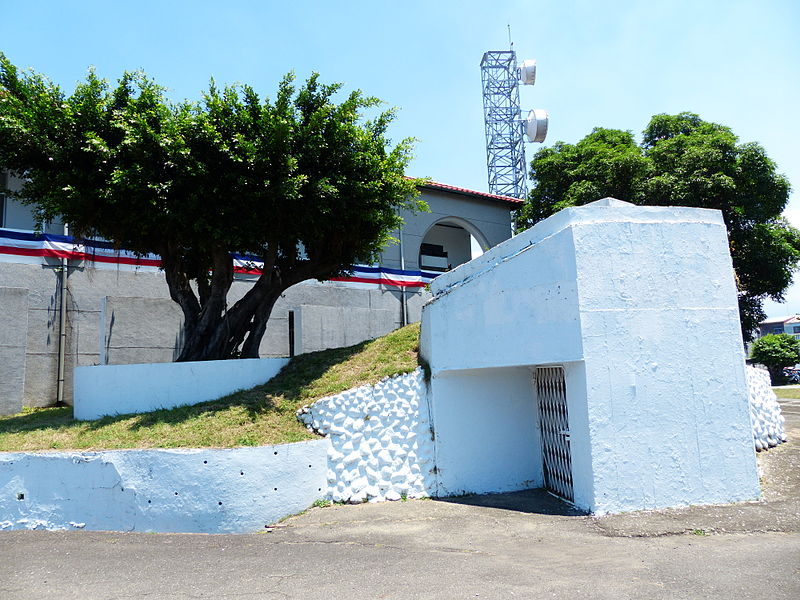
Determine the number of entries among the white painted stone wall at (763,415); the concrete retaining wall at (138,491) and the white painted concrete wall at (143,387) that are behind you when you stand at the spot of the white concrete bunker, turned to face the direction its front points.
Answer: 1

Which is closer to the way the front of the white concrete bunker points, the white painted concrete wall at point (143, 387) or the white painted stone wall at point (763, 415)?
the white painted concrete wall

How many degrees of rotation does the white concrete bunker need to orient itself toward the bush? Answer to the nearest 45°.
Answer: approximately 135° to its right

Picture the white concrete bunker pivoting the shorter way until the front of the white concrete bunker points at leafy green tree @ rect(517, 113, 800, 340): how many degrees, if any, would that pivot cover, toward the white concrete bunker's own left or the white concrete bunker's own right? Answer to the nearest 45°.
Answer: approximately 135° to the white concrete bunker's own right

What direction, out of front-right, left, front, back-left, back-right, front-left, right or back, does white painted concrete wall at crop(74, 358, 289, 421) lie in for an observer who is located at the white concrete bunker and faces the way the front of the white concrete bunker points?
front-right

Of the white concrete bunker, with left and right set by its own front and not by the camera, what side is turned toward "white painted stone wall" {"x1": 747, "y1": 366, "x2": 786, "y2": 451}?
back

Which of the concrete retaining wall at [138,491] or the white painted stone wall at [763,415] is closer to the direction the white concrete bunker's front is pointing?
the concrete retaining wall

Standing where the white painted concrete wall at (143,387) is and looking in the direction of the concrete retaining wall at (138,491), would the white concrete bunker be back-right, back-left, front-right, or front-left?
front-left

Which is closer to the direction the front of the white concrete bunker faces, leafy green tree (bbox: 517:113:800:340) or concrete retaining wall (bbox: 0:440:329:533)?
the concrete retaining wall

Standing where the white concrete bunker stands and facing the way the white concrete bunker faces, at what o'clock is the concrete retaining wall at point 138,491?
The concrete retaining wall is roughly at 1 o'clock from the white concrete bunker.

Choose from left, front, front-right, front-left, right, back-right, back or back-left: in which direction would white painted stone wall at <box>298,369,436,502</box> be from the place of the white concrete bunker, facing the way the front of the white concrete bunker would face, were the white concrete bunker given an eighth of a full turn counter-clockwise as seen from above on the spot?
right

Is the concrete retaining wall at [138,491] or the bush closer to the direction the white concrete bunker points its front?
the concrete retaining wall
